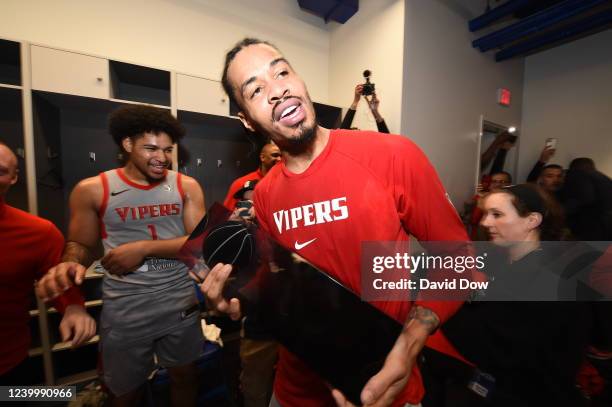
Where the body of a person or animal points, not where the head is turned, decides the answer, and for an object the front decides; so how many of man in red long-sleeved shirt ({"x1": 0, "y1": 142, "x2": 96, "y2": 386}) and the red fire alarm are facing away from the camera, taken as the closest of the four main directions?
0

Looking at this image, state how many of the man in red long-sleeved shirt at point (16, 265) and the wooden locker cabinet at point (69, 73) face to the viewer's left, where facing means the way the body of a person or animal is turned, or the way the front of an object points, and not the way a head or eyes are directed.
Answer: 0

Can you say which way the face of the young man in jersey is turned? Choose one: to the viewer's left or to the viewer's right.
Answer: to the viewer's right
